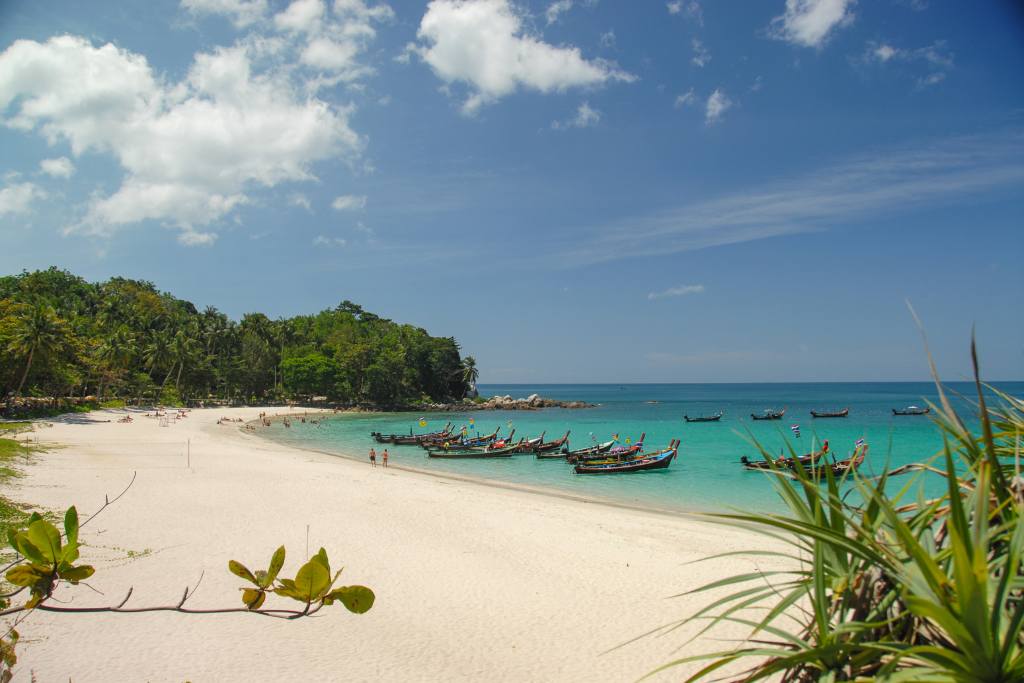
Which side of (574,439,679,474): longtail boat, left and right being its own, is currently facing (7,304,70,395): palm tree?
back

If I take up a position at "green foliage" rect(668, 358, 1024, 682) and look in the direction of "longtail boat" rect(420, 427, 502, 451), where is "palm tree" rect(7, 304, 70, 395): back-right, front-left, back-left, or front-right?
front-left

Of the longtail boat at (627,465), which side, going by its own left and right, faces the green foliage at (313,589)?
right

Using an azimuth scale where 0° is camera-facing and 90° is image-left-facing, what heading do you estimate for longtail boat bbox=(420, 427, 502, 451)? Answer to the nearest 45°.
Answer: approximately 270°

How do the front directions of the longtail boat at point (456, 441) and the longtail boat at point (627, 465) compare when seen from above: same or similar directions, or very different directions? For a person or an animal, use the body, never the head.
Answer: same or similar directions

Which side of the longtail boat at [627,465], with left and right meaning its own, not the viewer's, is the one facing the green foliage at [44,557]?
right

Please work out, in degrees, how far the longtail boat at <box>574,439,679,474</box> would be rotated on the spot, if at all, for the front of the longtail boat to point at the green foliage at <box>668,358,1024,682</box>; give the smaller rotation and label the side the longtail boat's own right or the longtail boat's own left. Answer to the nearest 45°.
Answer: approximately 90° to the longtail boat's own right

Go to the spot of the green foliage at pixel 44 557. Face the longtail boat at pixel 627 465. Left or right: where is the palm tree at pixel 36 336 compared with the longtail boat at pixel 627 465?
left

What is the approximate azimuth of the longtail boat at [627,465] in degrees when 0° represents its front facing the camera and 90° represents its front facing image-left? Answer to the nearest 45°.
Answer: approximately 270°

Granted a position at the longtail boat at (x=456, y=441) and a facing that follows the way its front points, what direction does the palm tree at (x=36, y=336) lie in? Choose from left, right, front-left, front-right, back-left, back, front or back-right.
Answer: back

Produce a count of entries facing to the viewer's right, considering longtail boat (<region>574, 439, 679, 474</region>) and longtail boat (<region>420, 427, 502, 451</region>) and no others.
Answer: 2

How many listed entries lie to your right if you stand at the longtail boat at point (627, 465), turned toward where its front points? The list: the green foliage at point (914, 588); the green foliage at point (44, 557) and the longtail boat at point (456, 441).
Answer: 2

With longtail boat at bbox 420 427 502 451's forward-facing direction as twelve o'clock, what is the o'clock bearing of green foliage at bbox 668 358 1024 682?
The green foliage is roughly at 3 o'clock from the longtail boat.

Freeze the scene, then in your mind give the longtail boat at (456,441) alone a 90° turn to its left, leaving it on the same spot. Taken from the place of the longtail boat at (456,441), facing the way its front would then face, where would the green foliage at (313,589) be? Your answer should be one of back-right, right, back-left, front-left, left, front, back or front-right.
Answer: back
